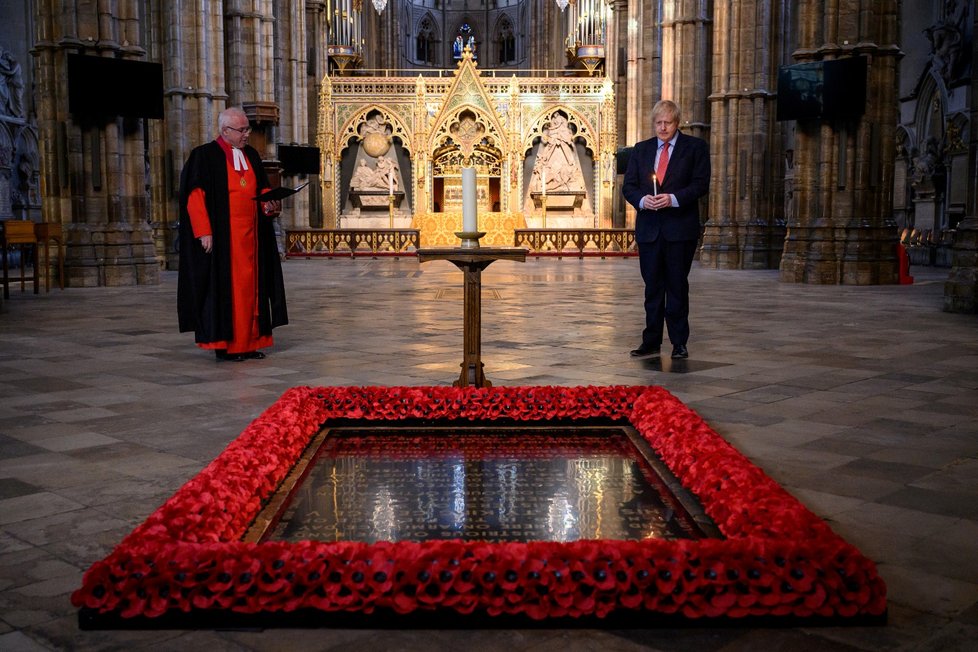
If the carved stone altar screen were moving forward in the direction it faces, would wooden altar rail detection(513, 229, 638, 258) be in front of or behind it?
in front

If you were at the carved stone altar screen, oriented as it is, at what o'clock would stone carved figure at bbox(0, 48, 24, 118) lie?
The stone carved figure is roughly at 2 o'clock from the carved stone altar screen.

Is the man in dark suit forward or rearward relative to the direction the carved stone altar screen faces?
forward

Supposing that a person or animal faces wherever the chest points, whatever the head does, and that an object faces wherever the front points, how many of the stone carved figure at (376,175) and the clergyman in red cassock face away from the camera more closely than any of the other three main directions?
0

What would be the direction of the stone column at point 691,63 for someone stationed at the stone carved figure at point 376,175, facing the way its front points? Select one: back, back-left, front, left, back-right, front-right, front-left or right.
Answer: front-left

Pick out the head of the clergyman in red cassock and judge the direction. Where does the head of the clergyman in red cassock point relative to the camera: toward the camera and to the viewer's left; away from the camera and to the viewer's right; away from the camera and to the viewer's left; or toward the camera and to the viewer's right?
toward the camera and to the viewer's right

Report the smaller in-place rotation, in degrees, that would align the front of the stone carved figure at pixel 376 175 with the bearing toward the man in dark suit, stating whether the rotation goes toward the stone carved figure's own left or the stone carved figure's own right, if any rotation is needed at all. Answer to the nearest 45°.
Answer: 0° — it already faces them

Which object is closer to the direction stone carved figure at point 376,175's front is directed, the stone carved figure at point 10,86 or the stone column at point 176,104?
the stone column

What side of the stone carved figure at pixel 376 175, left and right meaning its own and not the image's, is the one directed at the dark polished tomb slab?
front

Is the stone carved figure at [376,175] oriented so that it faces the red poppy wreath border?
yes

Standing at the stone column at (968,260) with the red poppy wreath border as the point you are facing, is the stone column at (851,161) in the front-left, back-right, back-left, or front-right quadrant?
back-right

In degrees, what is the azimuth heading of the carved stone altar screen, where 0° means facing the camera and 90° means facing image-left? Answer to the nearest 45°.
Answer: approximately 0°

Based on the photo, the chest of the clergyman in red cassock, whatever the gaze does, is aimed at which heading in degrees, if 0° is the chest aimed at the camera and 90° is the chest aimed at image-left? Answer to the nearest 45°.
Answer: approximately 315°

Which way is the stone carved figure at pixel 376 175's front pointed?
toward the camera
